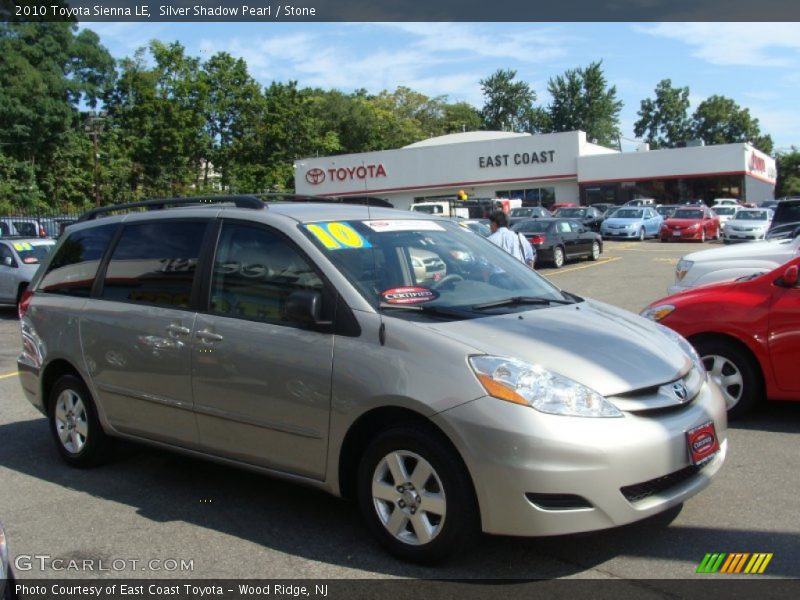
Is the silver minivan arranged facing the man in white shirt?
no

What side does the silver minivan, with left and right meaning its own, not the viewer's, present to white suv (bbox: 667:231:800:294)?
left

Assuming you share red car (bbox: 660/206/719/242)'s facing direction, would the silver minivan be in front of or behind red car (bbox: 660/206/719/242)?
in front

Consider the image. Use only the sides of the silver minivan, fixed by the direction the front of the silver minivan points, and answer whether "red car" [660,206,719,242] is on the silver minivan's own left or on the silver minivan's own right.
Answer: on the silver minivan's own left

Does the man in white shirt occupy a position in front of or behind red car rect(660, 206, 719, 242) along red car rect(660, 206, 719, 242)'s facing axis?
in front

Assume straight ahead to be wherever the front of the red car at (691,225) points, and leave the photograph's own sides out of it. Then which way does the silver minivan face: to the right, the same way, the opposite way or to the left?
to the left

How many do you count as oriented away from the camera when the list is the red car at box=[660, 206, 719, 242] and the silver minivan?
0

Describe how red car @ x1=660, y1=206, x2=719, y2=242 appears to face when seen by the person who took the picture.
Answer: facing the viewer and to the left of the viewer

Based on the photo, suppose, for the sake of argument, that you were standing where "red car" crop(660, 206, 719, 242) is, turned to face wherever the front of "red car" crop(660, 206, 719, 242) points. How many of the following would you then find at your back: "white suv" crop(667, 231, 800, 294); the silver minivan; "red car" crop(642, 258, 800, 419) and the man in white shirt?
0

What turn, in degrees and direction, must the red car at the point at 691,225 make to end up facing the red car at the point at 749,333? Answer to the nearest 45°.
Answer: approximately 45° to its left

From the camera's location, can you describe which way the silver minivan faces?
facing the viewer and to the right of the viewer

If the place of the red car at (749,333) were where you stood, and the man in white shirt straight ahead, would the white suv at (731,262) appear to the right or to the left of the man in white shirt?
right

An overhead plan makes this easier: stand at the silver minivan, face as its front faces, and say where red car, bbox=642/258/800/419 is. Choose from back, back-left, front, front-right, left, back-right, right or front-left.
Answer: left
